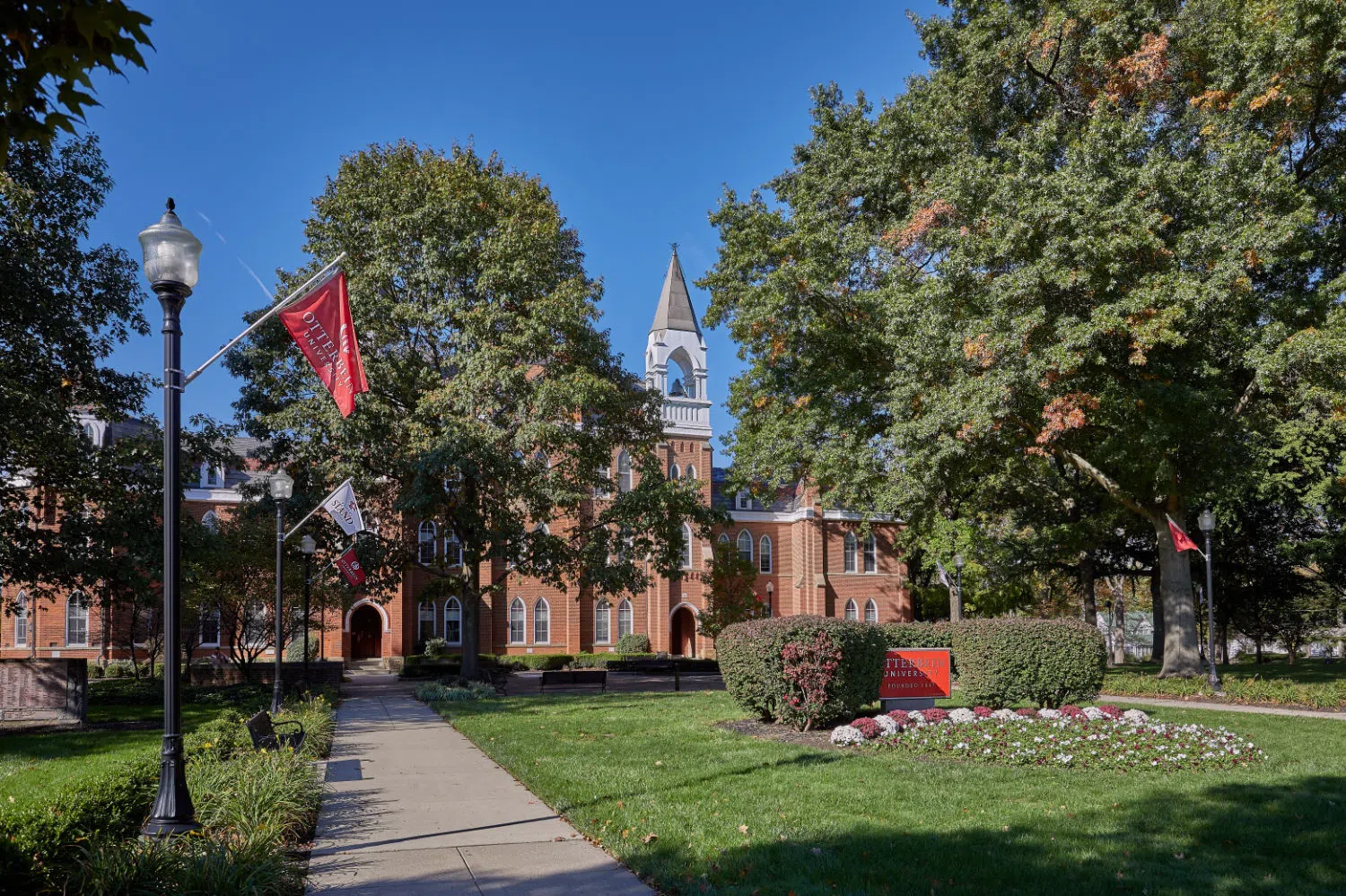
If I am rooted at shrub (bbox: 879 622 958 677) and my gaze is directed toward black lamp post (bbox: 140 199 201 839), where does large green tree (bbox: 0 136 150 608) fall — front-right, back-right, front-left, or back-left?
front-right

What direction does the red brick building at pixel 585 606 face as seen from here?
toward the camera

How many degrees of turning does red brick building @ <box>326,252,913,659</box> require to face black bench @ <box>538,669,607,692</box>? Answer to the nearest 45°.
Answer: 0° — it already faces it

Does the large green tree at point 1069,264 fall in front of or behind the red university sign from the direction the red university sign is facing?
behind

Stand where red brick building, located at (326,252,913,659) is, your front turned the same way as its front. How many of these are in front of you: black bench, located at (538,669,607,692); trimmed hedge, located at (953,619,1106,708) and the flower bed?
3

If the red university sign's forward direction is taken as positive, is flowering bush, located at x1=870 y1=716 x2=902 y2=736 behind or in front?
in front

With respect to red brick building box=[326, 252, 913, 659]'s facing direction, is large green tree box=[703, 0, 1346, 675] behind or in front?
in front

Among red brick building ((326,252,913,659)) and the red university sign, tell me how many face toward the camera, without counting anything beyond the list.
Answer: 2

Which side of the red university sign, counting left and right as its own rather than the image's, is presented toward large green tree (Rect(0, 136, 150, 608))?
right

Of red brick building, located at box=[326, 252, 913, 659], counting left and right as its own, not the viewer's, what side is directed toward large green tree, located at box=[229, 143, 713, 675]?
front

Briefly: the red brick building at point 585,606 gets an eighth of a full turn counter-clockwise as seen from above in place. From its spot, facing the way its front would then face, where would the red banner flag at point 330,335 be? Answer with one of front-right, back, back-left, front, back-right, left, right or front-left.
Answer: front-right

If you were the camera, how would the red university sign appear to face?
facing the viewer

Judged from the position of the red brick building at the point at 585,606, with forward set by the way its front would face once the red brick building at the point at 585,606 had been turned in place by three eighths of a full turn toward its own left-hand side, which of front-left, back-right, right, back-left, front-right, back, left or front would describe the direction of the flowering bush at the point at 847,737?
back-right

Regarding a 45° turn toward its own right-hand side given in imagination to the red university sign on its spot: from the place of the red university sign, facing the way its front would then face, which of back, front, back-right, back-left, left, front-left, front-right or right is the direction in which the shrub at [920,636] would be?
back-right
